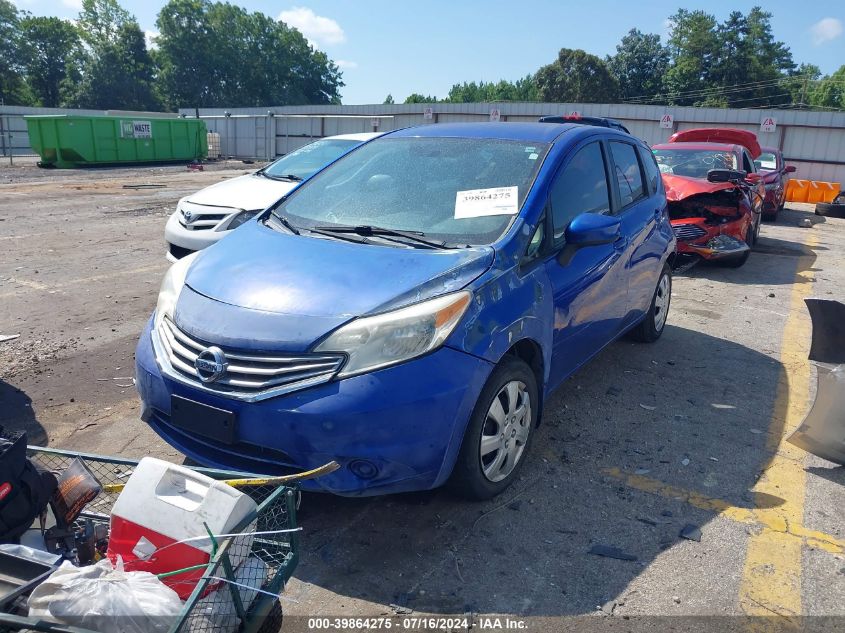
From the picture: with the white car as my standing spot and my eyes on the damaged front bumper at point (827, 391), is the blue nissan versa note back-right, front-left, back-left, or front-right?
front-right

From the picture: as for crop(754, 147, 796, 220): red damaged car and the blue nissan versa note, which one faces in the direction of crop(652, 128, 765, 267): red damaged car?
crop(754, 147, 796, 220): red damaged car

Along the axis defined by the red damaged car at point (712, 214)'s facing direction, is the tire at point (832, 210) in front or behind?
behind

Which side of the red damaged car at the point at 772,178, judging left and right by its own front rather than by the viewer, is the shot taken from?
front

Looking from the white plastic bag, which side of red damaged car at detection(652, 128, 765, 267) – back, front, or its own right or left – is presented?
front

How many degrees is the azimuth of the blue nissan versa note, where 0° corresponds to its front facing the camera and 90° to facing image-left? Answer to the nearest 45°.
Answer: approximately 45°

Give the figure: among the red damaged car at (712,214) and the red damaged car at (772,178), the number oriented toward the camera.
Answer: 2

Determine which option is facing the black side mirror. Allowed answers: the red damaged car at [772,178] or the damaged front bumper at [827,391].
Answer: the red damaged car

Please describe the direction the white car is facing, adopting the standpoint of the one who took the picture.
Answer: facing the viewer and to the left of the viewer

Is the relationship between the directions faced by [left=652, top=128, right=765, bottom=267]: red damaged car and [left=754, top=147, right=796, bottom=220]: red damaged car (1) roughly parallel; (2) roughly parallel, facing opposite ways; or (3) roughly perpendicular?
roughly parallel

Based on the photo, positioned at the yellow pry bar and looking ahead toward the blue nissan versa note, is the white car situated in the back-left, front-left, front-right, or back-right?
front-left

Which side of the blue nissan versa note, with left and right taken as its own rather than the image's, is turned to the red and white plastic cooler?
front

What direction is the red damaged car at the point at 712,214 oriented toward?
toward the camera

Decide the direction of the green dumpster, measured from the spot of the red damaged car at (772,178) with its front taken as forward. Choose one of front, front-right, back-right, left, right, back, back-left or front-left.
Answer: right

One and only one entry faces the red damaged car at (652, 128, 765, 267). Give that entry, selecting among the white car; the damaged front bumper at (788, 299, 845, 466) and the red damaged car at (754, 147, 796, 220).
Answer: the red damaged car at (754, 147, 796, 220)

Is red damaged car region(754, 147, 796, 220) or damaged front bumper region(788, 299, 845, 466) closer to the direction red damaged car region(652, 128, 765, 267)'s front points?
the damaged front bumper

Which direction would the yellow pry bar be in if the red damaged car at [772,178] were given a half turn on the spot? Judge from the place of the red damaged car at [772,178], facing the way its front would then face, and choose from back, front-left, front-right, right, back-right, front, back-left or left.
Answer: back

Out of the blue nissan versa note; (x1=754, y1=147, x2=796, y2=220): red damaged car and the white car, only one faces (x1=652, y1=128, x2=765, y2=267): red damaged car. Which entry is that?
(x1=754, y1=147, x2=796, y2=220): red damaged car
